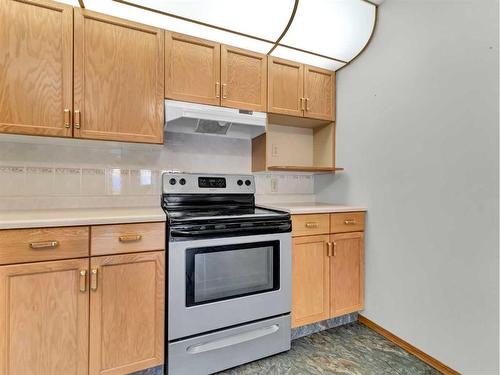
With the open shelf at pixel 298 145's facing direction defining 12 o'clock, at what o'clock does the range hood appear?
The range hood is roughly at 3 o'clock from the open shelf.

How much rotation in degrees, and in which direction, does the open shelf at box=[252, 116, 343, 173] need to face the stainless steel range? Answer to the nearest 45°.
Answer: approximately 90° to its right

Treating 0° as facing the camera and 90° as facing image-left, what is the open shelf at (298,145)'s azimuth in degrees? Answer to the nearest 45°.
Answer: approximately 315°

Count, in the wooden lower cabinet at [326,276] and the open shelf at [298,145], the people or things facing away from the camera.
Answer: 0
